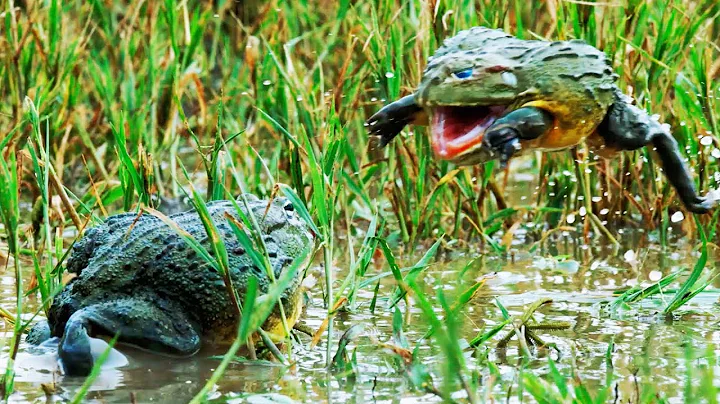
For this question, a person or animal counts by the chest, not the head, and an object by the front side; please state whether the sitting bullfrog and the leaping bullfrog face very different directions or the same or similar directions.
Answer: very different directions

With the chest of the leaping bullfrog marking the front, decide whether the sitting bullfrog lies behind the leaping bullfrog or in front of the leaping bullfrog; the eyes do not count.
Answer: in front

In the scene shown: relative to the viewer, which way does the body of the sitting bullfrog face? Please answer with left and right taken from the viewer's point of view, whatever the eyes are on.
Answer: facing away from the viewer and to the right of the viewer

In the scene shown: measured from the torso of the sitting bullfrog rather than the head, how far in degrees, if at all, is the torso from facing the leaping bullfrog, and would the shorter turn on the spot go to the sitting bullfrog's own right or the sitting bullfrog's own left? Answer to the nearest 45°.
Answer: approximately 45° to the sitting bullfrog's own right

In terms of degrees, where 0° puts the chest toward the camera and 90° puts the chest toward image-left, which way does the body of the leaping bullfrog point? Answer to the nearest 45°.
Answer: approximately 45°
